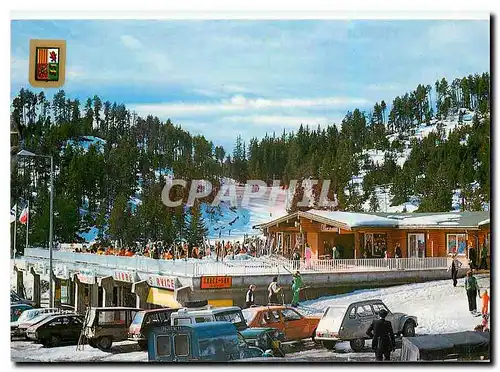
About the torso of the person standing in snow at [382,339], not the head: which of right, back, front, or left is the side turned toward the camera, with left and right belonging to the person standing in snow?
back

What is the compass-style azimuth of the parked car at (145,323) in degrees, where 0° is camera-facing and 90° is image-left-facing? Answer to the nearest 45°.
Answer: approximately 225°

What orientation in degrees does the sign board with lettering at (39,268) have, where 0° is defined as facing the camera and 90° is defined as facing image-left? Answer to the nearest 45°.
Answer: approximately 0°

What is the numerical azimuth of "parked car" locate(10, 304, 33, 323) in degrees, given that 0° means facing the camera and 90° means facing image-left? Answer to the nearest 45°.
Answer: approximately 225°

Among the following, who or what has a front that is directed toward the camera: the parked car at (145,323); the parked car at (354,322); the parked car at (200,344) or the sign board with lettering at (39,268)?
the sign board with lettering

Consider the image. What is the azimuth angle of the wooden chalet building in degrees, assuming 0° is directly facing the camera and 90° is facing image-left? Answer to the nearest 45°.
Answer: approximately 0°

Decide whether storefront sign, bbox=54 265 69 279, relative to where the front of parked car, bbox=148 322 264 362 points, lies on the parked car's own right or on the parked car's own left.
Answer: on the parked car's own left

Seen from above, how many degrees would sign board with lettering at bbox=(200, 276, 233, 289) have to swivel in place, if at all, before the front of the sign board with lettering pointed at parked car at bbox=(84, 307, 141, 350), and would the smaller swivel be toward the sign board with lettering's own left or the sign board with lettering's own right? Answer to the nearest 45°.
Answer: approximately 90° to the sign board with lettering's own right

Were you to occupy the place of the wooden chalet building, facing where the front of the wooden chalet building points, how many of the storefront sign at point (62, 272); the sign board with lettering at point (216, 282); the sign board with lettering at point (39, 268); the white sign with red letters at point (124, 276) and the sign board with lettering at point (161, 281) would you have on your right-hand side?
5

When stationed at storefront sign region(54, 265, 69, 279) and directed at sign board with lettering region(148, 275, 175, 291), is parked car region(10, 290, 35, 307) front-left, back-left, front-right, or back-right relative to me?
back-right

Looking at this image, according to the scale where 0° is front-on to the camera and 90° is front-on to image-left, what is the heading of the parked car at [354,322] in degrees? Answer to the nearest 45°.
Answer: approximately 225°

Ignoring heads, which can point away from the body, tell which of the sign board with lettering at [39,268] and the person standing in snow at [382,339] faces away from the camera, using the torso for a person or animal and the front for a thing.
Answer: the person standing in snow

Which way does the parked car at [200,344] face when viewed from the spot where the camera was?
facing away from the viewer and to the right of the viewer
